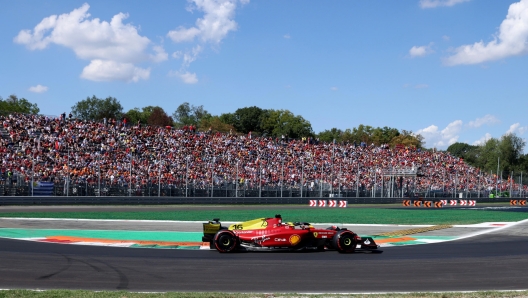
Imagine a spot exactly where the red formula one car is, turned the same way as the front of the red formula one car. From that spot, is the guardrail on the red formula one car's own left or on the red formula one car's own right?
on the red formula one car's own left

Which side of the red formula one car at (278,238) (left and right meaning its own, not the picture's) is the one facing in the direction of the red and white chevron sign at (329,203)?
left

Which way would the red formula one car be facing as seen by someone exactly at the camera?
facing to the right of the viewer

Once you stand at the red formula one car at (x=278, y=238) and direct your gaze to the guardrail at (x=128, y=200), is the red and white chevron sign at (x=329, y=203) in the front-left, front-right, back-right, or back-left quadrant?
front-right
